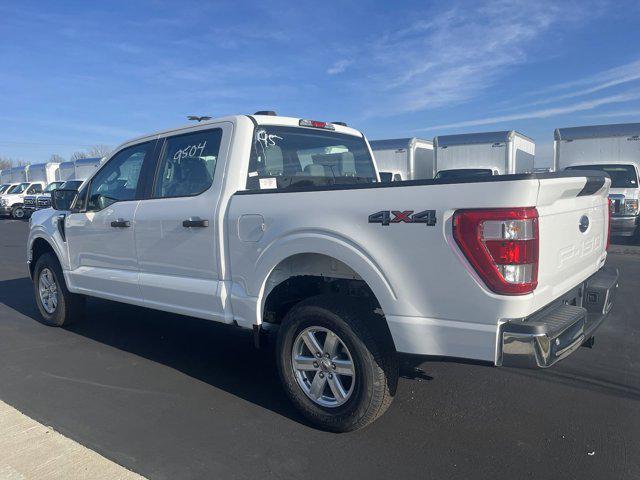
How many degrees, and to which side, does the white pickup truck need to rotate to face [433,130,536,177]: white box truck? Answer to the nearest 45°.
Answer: approximately 45° to its right

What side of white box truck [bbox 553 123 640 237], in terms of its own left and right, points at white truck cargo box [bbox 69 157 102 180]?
right

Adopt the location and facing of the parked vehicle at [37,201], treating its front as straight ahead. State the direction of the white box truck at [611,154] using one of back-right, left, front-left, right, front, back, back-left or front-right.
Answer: left

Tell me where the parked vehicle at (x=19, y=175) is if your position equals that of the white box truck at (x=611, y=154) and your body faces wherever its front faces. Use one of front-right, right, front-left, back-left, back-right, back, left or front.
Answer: right

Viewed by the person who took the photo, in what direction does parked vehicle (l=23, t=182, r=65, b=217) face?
facing the viewer and to the left of the viewer

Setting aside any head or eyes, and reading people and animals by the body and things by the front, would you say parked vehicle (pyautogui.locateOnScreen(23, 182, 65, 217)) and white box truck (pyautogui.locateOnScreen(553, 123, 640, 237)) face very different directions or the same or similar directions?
same or similar directions

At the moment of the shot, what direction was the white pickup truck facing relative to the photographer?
facing away from the viewer and to the left of the viewer

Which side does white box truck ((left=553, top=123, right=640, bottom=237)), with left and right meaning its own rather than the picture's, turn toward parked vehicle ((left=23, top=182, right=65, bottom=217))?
right

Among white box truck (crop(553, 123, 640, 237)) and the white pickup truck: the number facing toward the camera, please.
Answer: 1

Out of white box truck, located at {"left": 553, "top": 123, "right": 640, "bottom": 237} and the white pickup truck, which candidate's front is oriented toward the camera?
the white box truck

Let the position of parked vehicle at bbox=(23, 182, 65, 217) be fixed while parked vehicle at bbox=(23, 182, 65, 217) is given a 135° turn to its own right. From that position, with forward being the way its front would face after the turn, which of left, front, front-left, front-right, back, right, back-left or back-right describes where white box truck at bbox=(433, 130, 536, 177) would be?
back-right

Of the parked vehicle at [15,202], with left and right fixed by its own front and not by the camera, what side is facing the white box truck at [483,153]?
left

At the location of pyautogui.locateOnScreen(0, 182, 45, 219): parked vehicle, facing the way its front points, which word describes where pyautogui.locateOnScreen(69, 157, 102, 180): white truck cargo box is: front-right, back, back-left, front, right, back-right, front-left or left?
back-left

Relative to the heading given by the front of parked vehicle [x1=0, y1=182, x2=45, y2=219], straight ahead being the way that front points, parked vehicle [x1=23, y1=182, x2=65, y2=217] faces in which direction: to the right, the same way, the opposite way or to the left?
the same way

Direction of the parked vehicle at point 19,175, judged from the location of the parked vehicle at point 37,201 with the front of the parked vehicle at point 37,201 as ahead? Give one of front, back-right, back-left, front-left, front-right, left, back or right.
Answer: back-right

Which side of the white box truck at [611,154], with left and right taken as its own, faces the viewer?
front

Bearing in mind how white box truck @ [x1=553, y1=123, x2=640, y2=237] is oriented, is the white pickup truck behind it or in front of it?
in front

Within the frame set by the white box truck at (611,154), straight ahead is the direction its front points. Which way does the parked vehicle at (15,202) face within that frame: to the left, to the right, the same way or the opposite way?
the same way

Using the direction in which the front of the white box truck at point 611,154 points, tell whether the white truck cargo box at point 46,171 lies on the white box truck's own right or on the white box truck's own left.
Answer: on the white box truck's own right
